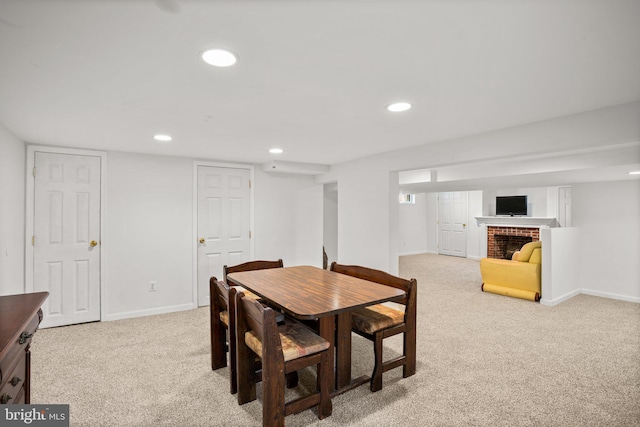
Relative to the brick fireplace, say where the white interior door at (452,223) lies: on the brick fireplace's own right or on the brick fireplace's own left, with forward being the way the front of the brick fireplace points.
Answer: on the brick fireplace's own right

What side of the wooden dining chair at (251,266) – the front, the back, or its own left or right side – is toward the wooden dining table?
front

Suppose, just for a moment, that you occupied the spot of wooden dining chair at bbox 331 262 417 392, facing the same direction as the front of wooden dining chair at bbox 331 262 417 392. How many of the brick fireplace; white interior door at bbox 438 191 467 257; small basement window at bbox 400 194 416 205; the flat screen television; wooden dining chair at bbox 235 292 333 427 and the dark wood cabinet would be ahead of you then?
2

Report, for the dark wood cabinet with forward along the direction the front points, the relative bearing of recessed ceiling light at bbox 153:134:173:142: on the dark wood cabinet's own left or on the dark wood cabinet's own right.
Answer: on the dark wood cabinet's own left

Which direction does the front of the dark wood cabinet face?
to the viewer's right

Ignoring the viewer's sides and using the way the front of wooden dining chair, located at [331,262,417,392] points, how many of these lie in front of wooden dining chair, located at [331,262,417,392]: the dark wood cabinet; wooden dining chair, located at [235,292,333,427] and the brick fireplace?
2

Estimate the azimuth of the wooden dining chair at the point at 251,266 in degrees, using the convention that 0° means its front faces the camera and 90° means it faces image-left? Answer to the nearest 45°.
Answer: approximately 315°

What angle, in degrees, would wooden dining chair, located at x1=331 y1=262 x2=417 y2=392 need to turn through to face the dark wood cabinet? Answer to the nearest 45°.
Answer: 0° — it already faces it

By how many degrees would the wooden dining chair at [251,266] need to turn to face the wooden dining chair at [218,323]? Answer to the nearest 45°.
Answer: approximately 45° to its right

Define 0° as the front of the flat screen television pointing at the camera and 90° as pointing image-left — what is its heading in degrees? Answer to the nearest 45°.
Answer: approximately 0°

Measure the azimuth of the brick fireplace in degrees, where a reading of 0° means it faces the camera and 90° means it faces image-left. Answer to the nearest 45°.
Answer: approximately 0°
